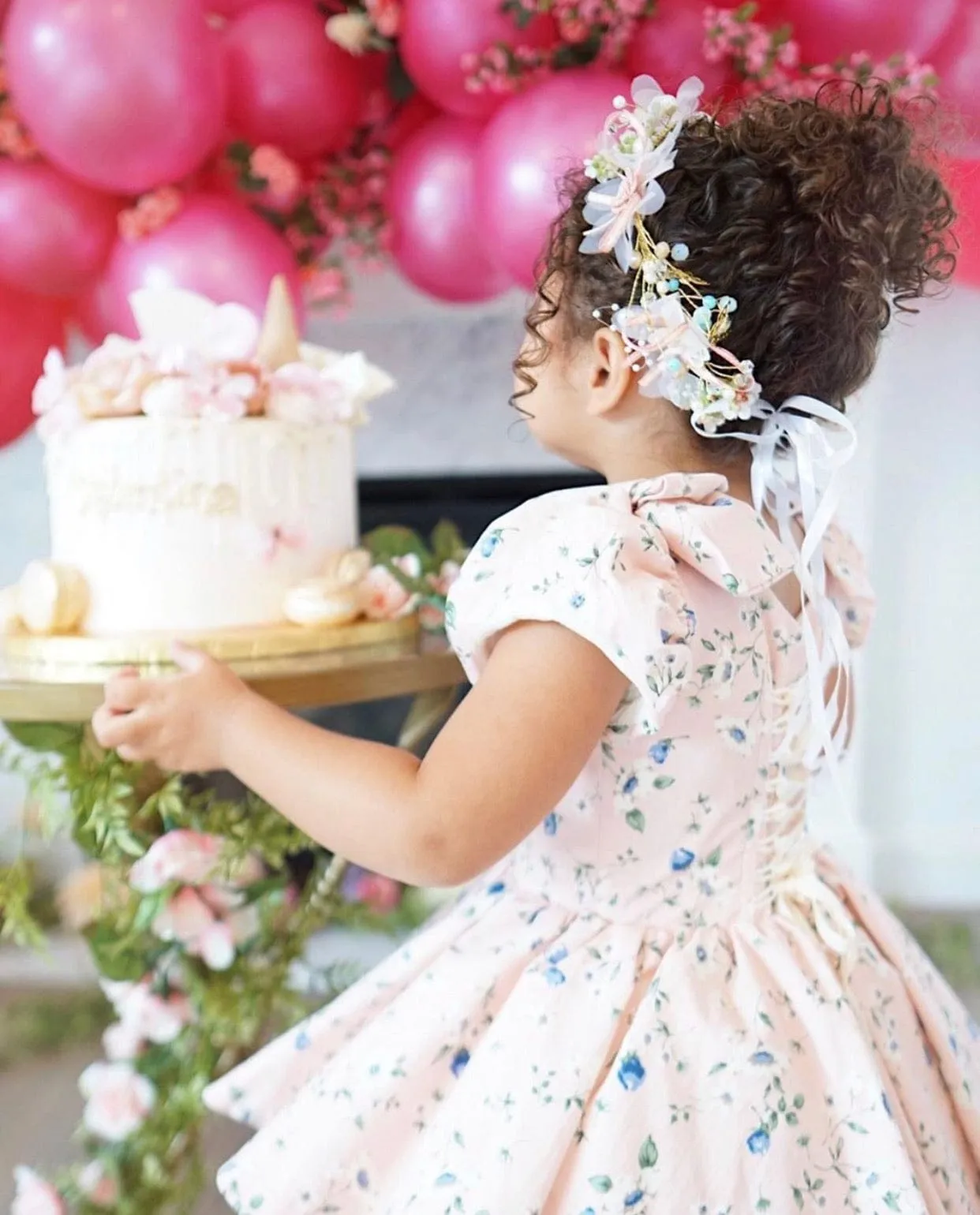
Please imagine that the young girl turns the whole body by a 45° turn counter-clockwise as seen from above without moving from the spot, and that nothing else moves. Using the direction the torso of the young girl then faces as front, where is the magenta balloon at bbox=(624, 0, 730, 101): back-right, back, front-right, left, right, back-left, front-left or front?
right

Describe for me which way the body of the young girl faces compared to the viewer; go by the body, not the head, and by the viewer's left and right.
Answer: facing away from the viewer and to the left of the viewer

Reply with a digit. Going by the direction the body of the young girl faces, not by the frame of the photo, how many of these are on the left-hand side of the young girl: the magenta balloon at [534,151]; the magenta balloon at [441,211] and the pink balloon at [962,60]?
0

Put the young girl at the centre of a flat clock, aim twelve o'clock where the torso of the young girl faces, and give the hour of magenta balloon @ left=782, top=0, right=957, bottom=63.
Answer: The magenta balloon is roughly at 2 o'clock from the young girl.

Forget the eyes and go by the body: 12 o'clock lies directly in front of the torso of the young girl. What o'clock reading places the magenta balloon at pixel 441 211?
The magenta balloon is roughly at 1 o'clock from the young girl.

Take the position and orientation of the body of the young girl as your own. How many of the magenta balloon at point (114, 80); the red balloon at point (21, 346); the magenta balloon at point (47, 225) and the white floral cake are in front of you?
4

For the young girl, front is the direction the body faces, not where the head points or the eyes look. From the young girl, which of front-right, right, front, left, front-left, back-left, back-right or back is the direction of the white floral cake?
front

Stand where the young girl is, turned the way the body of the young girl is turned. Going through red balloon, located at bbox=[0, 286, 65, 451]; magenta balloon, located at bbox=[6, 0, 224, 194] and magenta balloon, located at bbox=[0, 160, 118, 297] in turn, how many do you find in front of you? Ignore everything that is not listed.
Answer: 3

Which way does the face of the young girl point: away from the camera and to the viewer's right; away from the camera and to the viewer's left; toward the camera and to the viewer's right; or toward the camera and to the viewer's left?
away from the camera and to the viewer's left

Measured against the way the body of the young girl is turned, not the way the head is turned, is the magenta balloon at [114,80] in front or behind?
in front

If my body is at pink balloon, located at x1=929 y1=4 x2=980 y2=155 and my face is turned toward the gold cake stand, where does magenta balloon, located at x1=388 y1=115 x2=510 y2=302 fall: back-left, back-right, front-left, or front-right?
front-right

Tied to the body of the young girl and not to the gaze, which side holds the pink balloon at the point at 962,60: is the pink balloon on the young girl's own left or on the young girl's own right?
on the young girl's own right

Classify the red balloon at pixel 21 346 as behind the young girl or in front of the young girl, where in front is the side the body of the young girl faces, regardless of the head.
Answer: in front
